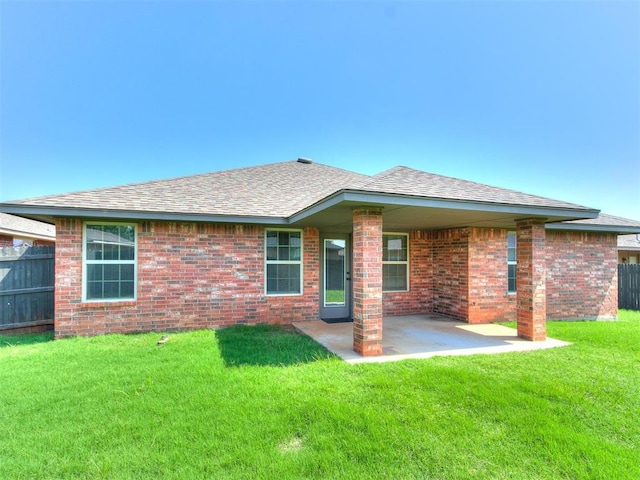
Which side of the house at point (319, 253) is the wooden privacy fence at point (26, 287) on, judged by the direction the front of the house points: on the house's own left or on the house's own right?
on the house's own left

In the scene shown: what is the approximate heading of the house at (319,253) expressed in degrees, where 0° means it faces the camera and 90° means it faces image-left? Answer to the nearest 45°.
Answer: approximately 180°

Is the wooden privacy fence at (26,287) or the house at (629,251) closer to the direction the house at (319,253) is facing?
the house

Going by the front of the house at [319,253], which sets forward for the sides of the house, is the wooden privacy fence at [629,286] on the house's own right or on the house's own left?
on the house's own right

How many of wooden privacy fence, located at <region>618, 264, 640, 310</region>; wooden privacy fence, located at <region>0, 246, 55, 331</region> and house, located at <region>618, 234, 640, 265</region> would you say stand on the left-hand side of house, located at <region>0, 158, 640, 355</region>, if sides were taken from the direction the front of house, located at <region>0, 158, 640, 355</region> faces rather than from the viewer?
1
